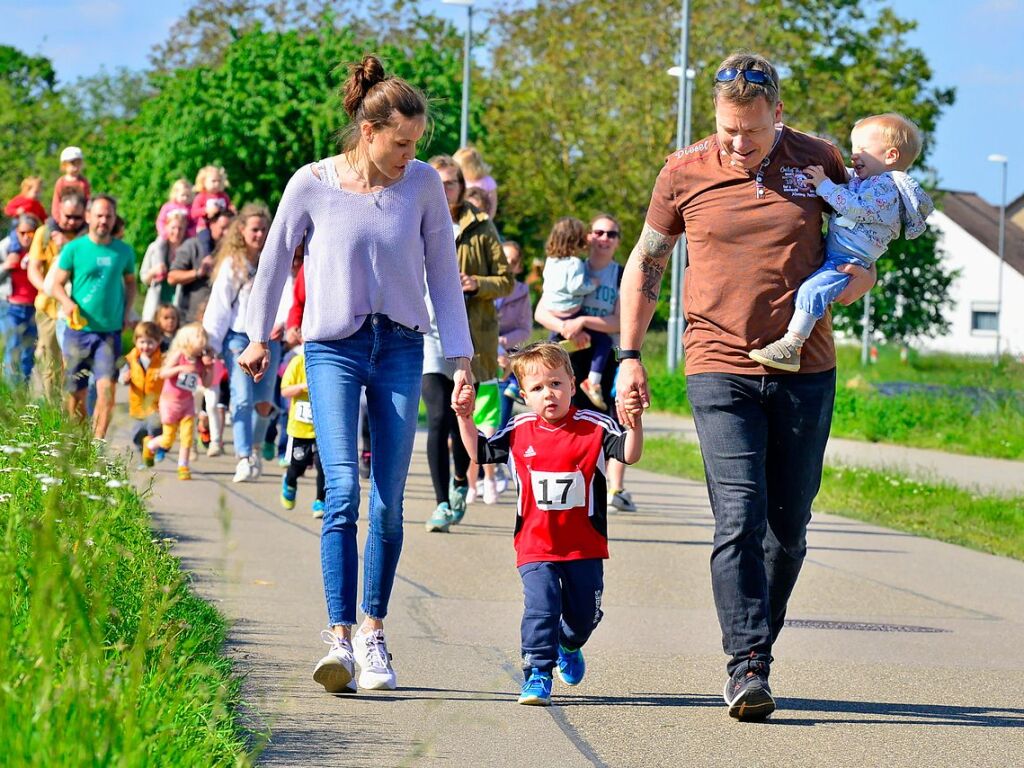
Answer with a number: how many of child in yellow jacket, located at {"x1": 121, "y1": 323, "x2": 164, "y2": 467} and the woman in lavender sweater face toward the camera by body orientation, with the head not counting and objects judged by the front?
2

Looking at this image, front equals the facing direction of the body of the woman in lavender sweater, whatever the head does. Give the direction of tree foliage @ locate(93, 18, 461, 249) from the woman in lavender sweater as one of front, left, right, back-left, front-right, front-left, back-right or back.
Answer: back

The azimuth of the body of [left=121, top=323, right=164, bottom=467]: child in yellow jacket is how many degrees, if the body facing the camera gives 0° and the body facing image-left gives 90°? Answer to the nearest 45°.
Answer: approximately 0°

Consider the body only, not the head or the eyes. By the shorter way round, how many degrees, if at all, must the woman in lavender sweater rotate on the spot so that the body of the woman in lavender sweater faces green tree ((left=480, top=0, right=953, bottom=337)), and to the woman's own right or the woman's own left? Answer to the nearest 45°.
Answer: approximately 180°

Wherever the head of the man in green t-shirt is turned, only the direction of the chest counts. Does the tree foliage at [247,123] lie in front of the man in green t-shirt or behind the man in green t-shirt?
behind

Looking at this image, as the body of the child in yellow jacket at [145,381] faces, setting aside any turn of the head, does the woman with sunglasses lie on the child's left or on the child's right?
on the child's left

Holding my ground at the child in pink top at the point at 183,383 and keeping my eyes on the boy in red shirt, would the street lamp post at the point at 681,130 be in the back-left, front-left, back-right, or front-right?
back-left

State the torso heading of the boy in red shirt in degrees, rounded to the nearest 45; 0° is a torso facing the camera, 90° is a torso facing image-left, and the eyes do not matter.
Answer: approximately 0°

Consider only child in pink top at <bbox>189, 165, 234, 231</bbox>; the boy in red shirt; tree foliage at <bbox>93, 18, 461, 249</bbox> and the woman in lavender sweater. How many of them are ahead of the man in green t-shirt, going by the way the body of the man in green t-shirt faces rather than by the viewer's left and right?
2

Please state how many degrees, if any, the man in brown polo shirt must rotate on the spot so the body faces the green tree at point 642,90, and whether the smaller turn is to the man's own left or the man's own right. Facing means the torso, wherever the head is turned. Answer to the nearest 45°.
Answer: approximately 180°

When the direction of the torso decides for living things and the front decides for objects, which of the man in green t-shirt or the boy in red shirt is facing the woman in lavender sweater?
the man in green t-shirt

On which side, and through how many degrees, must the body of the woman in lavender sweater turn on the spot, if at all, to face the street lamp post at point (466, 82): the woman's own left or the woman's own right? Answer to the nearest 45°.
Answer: approximately 180°
